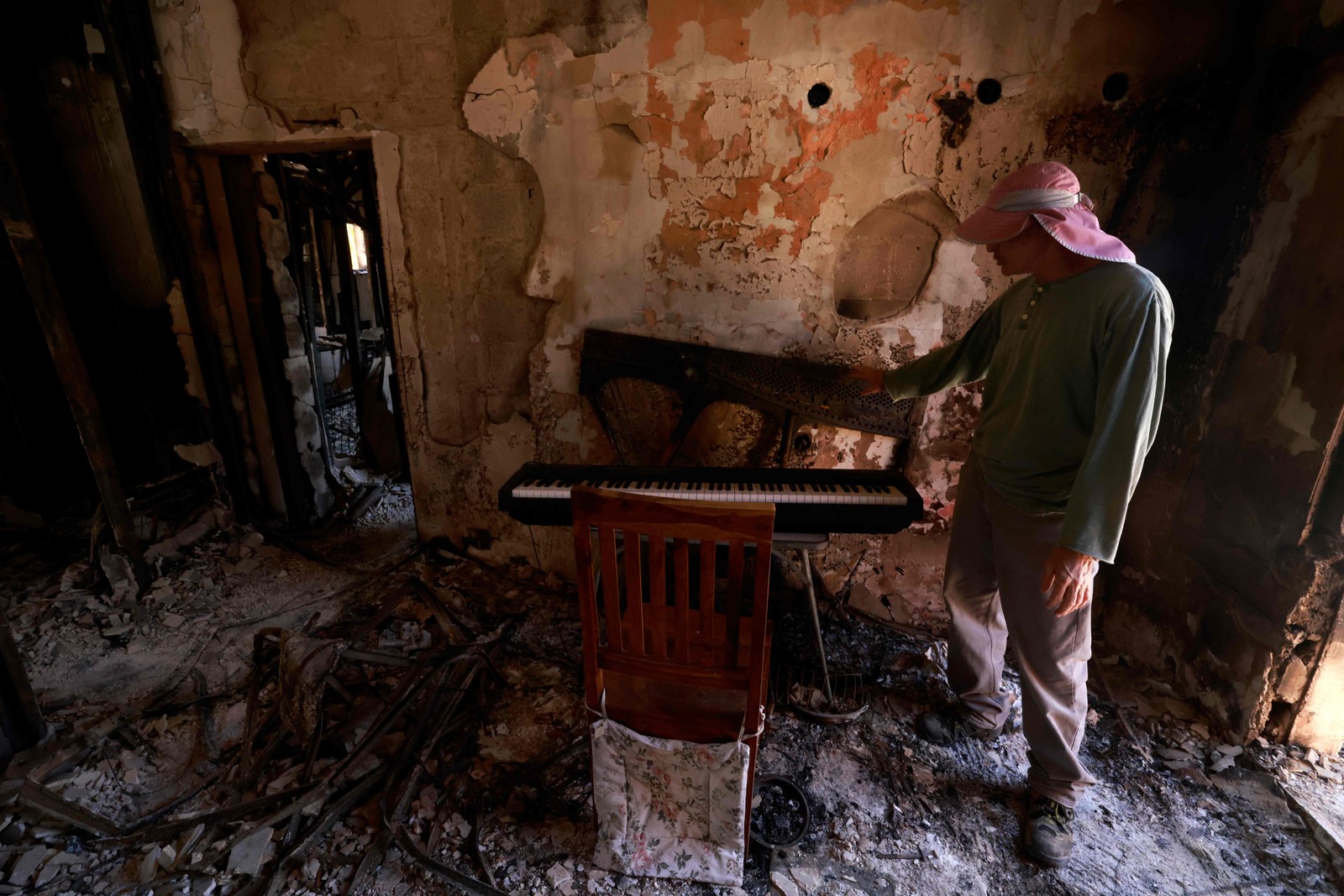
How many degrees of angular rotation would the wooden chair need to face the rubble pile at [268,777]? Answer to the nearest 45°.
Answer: approximately 90° to its left

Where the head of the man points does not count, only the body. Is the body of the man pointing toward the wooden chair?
yes

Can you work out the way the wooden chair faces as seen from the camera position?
facing away from the viewer

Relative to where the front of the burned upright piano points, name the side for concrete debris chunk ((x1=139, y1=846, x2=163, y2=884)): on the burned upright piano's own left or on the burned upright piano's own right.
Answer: on the burned upright piano's own right

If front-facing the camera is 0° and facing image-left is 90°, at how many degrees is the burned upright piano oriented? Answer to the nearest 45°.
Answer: approximately 0°

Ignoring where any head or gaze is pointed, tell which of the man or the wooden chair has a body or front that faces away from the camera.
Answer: the wooden chair

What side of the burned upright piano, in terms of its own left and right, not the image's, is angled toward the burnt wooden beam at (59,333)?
right

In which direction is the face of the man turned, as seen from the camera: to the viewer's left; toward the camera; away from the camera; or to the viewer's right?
to the viewer's left

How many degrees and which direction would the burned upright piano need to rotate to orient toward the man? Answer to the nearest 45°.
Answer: approximately 45° to its left

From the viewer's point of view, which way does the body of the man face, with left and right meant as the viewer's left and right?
facing the viewer and to the left of the viewer

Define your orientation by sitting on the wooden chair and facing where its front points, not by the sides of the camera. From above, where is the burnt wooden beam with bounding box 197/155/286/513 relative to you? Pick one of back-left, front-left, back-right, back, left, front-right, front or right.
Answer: front-left

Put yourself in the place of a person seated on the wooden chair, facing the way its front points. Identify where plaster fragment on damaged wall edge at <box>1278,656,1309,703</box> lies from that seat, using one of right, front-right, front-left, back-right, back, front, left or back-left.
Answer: right

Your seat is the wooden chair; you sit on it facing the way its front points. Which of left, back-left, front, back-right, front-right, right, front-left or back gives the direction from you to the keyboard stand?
front-right

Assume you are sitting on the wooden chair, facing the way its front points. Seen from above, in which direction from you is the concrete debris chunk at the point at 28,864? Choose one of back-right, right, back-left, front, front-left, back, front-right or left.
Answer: left

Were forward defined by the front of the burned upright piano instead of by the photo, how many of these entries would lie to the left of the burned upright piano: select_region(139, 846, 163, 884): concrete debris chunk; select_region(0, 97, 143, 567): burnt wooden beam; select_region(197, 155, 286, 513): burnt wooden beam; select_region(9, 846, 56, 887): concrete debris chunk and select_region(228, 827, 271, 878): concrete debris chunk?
0

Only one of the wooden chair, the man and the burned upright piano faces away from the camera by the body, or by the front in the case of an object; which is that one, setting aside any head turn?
the wooden chair

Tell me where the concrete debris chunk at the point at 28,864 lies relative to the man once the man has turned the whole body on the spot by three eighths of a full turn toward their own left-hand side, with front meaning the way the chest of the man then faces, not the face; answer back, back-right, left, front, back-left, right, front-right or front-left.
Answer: back-right

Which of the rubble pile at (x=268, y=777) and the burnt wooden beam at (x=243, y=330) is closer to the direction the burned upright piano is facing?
the rubble pile

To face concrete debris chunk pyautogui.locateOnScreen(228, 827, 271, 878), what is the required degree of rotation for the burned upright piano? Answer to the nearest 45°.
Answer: approximately 45° to its right
